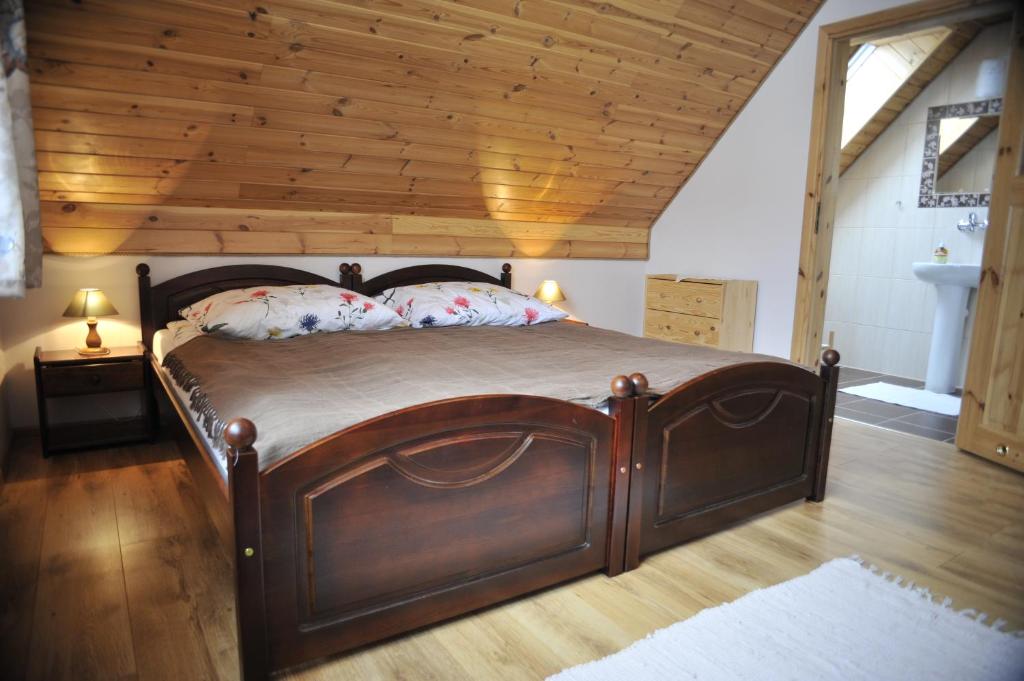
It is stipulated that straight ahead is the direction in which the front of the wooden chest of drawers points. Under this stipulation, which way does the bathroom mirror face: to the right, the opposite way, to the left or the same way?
the same way

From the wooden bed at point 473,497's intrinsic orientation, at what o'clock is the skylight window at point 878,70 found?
The skylight window is roughly at 9 o'clock from the wooden bed.

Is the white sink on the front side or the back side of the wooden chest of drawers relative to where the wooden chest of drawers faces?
on the back side

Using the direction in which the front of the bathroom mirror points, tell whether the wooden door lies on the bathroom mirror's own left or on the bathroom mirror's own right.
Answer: on the bathroom mirror's own left

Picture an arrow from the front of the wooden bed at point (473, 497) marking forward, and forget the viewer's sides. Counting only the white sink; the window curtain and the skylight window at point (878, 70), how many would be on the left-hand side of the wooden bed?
2

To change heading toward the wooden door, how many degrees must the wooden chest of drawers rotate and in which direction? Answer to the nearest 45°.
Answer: approximately 90° to its left

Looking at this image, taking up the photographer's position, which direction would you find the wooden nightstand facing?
facing the viewer

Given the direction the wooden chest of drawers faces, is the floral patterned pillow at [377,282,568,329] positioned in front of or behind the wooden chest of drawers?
in front

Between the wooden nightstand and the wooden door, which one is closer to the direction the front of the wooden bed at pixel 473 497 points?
the wooden door

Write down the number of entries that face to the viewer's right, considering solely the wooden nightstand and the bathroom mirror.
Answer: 0

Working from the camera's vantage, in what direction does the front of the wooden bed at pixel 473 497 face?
facing the viewer and to the right of the viewer

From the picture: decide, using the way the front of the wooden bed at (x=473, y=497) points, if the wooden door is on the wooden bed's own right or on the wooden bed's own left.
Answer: on the wooden bed's own left

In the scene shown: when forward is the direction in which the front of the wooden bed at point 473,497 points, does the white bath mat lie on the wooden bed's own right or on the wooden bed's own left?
on the wooden bed's own left

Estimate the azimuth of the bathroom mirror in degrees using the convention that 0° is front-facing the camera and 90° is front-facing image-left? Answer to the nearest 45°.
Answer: approximately 45°
